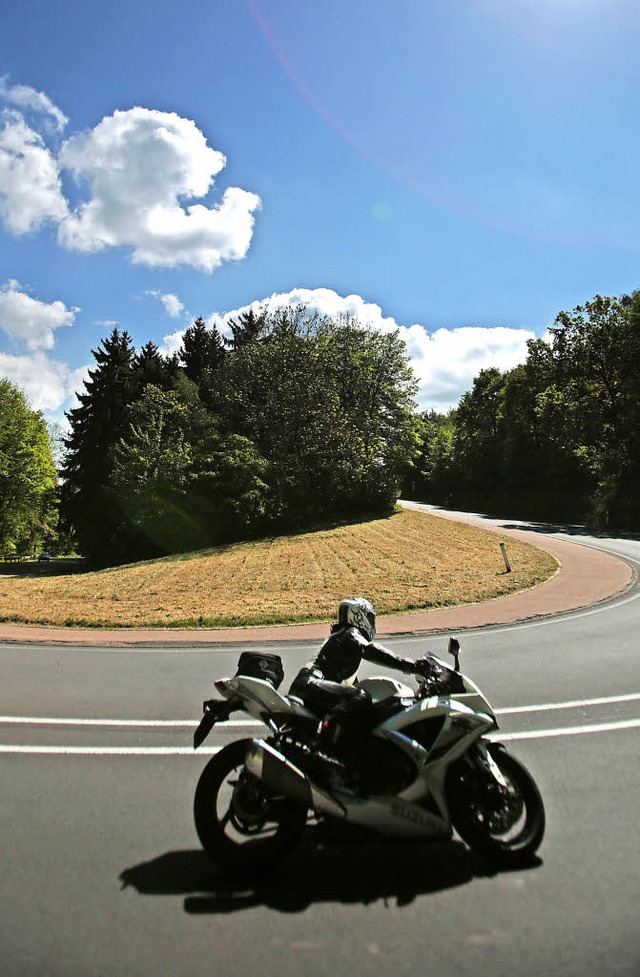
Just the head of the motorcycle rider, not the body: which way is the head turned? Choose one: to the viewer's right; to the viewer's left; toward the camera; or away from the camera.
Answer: to the viewer's right

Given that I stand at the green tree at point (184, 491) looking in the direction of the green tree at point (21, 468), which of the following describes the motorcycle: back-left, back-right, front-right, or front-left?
back-left

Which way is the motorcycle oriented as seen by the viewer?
to the viewer's right

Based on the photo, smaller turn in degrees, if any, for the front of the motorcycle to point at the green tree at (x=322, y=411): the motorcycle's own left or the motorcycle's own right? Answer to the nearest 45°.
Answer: approximately 90° to the motorcycle's own left

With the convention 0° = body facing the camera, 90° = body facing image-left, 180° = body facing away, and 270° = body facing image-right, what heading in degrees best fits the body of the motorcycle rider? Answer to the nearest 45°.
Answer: approximately 270°

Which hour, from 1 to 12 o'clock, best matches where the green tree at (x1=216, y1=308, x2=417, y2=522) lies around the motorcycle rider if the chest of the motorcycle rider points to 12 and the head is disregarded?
The green tree is roughly at 9 o'clock from the motorcycle rider.

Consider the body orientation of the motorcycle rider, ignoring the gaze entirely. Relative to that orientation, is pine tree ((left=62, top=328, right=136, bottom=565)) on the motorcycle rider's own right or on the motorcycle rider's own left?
on the motorcycle rider's own left
